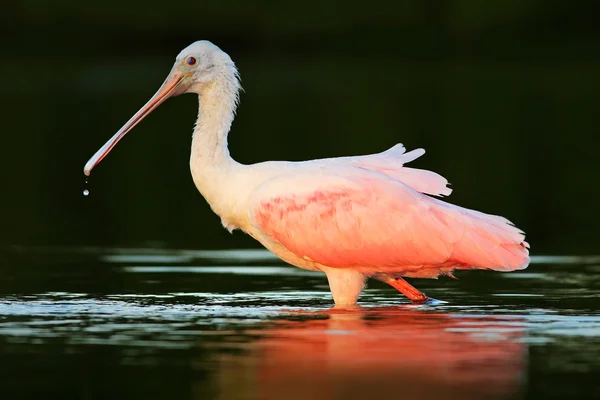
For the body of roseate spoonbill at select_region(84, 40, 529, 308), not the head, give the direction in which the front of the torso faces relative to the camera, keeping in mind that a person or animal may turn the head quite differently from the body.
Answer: to the viewer's left
